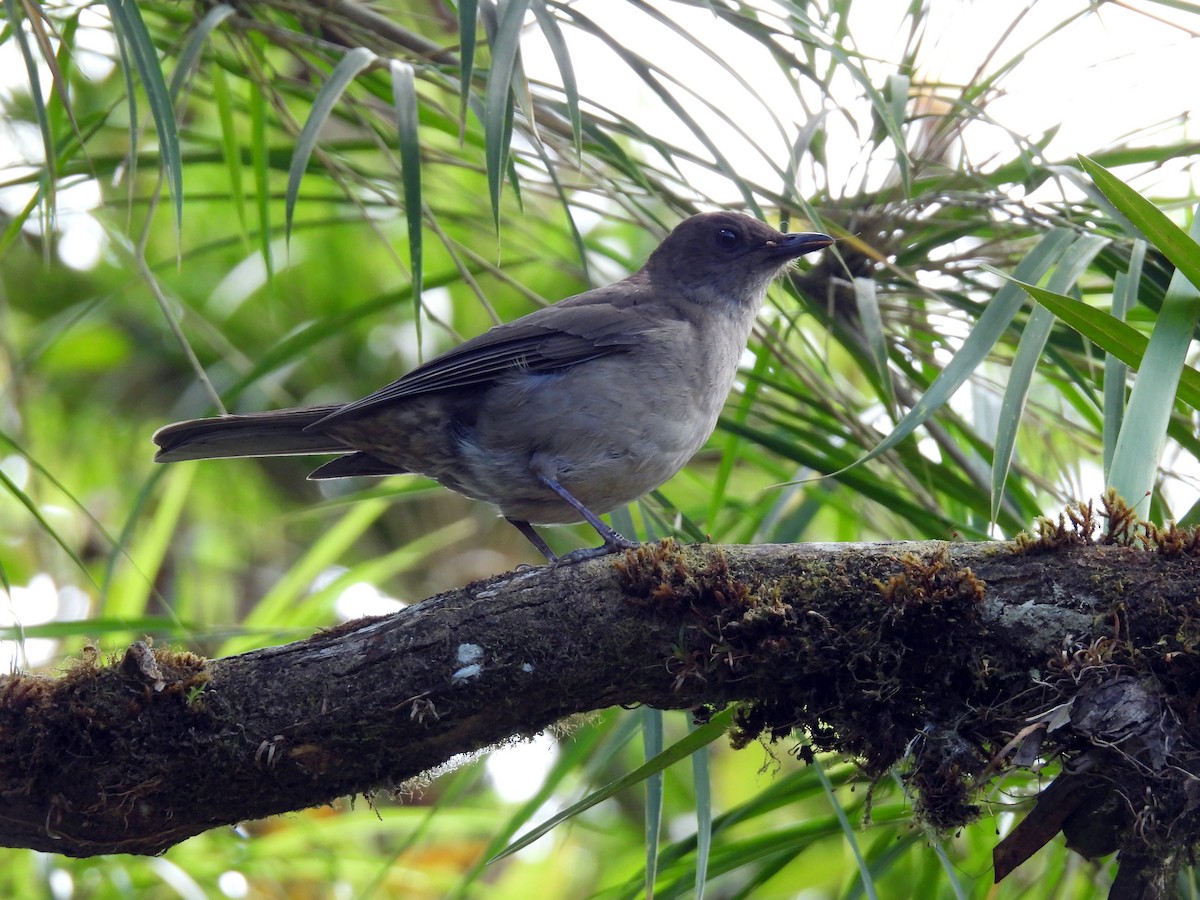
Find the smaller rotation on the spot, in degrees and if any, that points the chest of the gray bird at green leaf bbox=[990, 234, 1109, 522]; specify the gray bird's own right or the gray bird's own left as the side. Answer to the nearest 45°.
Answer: approximately 45° to the gray bird's own right

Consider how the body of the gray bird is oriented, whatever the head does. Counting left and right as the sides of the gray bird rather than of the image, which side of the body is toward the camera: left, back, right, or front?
right
